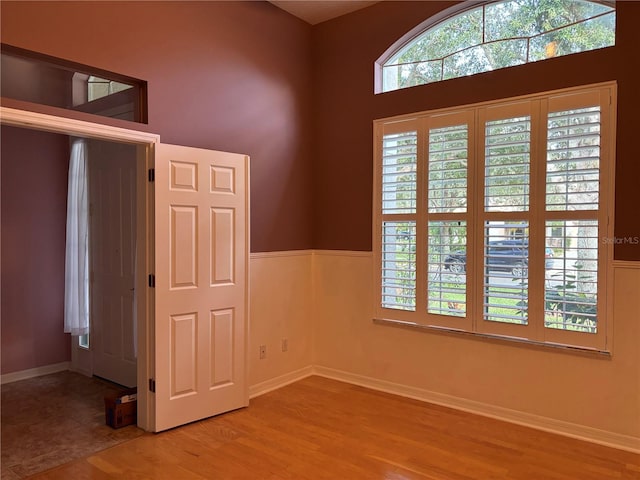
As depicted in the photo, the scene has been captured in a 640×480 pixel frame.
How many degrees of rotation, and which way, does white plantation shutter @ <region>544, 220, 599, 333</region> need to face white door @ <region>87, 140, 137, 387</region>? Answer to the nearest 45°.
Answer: approximately 90° to its right

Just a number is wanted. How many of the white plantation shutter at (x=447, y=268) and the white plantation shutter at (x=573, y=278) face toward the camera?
2

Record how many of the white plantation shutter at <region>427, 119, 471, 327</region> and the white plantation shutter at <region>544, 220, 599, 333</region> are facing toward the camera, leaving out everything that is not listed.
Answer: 2

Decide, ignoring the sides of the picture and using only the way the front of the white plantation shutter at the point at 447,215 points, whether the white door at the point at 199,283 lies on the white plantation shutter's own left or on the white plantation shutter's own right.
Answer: on the white plantation shutter's own right

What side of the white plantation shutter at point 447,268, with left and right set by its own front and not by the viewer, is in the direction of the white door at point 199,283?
right

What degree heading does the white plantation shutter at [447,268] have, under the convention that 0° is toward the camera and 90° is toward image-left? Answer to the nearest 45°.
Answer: approximately 0°

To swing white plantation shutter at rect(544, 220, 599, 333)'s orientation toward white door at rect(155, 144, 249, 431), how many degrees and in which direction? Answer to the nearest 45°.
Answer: approximately 45° to its right
